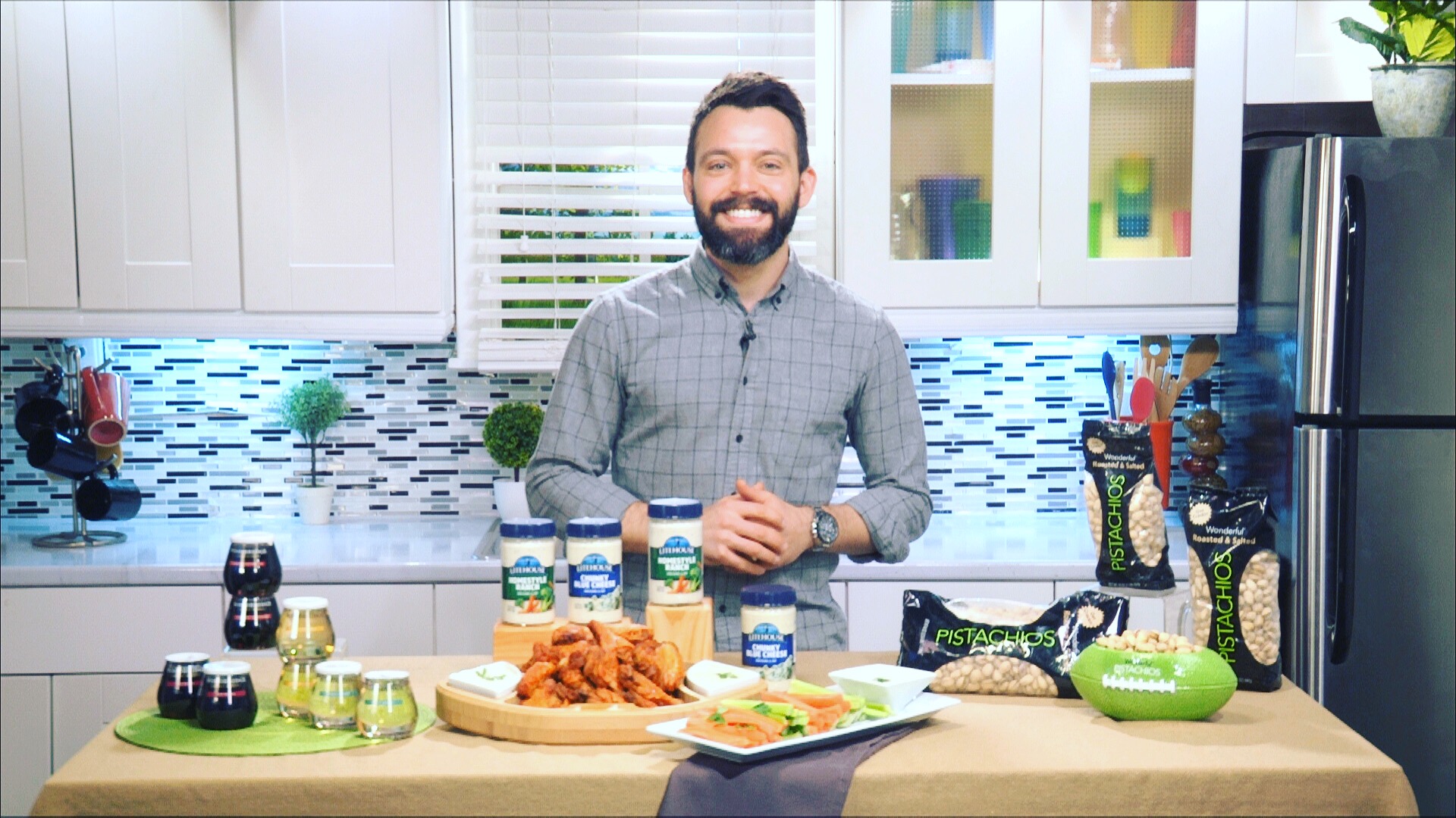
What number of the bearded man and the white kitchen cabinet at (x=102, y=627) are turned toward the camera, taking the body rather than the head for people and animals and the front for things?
2

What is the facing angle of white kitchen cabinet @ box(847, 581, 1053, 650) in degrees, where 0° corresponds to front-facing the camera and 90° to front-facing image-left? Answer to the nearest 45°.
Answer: approximately 0°

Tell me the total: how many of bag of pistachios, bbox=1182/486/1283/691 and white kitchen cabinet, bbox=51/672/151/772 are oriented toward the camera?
2

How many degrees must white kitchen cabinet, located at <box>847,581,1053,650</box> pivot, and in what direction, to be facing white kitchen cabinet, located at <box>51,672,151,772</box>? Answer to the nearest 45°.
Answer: approximately 90° to its right
